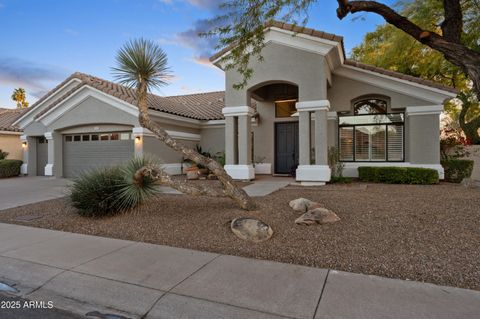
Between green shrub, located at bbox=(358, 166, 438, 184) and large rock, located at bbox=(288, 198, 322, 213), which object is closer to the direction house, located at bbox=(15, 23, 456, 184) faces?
the large rock

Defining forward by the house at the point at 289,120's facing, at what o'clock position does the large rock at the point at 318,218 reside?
The large rock is roughly at 12 o'clock from the house.

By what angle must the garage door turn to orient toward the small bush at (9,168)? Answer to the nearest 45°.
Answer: approximately 135° to its right

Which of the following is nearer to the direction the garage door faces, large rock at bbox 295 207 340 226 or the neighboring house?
the large rock

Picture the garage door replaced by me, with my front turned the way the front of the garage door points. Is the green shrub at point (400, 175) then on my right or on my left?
on my left

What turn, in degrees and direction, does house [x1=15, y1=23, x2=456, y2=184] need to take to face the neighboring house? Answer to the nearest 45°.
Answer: approximately 135° to its right

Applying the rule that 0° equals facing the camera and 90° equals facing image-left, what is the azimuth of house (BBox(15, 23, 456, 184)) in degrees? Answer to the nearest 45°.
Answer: approximately 0°

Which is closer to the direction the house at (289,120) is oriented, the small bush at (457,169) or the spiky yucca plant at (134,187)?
the spiky yucca plant

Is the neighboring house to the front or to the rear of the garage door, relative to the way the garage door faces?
to the rear

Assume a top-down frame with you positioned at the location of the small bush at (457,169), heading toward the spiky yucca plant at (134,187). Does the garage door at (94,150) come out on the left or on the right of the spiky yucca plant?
right

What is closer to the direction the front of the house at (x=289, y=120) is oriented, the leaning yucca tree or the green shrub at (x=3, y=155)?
the leaning yucca tree
